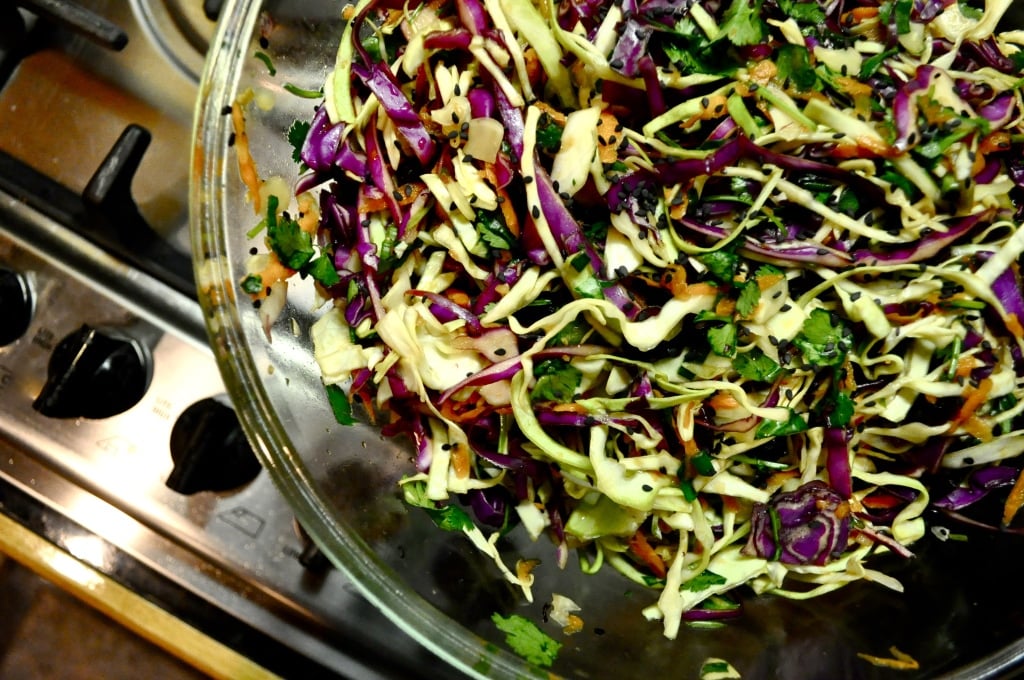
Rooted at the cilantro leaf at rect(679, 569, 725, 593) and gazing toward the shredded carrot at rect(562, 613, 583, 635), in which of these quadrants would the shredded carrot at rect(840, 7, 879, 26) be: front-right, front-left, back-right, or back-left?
back-right

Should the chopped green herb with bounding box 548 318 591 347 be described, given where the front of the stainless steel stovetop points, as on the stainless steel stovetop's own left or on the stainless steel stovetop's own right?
on the stainless steel stovetop's own left

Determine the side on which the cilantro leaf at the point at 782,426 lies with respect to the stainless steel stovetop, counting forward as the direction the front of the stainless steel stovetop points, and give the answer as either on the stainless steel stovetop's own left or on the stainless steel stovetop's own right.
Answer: on the stainless steel stovetop's own left

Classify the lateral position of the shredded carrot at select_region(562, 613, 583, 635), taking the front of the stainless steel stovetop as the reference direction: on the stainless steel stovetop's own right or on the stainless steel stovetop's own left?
on the stainless steel stovetop's own left

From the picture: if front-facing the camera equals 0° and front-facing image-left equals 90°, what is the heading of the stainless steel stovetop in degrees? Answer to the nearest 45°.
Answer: approximately 45°

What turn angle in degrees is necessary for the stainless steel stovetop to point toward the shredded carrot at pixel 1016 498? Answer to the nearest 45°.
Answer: approximately 90° to its left
